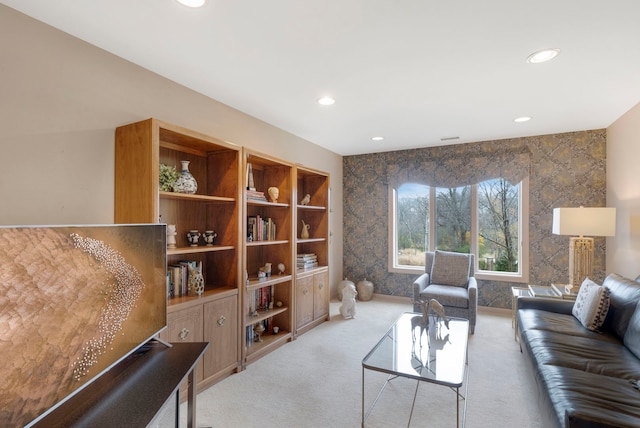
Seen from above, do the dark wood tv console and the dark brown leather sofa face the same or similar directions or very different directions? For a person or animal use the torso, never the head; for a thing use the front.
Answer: very different directions

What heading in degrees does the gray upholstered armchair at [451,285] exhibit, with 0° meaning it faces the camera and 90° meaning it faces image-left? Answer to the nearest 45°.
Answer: approximately 45°

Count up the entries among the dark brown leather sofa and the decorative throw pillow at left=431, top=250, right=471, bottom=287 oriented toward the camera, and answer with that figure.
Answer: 1

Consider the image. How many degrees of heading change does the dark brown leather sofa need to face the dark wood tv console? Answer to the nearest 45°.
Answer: approximately 45° to its left

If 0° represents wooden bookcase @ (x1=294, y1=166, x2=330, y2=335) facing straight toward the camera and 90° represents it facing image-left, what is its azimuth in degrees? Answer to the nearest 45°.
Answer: approximately 315°

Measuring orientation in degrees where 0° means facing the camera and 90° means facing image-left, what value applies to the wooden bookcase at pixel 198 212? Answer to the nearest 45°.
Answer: approximately 315°

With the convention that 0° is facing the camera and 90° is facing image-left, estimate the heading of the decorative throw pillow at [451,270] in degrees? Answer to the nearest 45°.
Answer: approximately 0°

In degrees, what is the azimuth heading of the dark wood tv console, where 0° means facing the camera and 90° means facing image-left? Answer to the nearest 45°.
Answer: approximately 315°

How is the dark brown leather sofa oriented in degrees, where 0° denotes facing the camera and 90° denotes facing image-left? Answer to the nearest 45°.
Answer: approximately 90°

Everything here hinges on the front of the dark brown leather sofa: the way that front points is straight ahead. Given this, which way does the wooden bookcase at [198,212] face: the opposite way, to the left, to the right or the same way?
the opposite way
